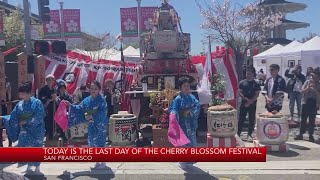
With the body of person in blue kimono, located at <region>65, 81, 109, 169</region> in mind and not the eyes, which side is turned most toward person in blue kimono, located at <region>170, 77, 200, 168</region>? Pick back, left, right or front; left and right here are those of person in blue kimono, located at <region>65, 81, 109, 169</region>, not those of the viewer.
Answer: left

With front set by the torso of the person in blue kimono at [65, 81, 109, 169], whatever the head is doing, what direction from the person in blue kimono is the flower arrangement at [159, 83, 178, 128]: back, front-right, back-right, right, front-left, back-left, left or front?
back

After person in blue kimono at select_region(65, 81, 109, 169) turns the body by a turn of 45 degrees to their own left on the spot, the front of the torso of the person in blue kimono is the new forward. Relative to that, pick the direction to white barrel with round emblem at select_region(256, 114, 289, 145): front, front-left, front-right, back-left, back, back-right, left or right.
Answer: left

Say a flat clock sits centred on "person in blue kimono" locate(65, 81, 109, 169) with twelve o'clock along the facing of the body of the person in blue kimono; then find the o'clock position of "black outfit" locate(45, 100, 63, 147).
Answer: The black outfit is roughly at 4 o'clock from the person in blue kimono.

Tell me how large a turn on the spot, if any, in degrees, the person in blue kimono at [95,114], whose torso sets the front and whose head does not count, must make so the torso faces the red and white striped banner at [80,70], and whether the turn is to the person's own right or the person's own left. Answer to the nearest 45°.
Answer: approximately 135° to the person's own right

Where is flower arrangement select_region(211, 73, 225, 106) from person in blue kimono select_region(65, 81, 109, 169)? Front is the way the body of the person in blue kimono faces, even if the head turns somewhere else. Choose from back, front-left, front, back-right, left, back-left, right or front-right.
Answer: back

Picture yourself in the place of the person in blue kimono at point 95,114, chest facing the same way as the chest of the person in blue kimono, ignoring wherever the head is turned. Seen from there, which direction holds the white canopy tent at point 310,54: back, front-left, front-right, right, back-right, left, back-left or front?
back

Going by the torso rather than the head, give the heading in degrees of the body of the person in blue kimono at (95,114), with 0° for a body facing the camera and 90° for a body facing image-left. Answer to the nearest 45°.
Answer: approximately 45°
